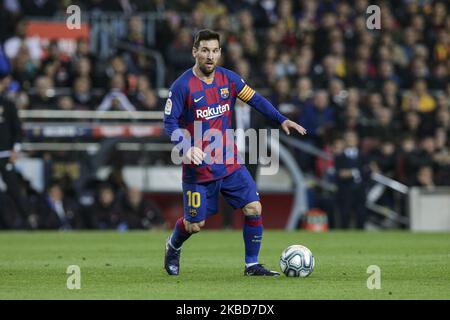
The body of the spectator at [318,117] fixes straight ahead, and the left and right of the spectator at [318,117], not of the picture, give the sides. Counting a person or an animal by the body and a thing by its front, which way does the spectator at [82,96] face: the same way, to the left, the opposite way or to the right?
the same way

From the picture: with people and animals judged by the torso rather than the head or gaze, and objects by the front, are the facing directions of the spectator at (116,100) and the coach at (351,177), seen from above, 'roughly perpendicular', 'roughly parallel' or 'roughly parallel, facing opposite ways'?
roughly parallel

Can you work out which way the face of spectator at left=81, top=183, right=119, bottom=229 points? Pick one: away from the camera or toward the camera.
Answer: toward the camera

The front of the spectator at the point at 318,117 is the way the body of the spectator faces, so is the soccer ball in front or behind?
in front

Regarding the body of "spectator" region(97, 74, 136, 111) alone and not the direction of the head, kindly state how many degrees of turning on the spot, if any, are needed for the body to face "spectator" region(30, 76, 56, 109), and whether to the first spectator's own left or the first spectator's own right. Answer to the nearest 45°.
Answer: approximately 90° to the first spectator's own right

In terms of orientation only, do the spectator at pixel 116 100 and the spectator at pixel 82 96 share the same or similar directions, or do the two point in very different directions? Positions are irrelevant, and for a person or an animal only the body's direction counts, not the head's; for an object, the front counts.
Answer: same or similar directions

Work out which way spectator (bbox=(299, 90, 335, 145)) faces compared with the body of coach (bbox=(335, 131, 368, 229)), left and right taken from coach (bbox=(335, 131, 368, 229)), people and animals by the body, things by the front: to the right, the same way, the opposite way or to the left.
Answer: the same way

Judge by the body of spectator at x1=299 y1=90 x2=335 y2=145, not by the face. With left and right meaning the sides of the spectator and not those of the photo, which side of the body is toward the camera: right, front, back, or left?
front

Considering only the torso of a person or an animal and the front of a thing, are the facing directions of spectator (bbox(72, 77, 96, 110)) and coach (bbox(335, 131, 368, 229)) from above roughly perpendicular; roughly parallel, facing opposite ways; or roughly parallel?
roughly parallel

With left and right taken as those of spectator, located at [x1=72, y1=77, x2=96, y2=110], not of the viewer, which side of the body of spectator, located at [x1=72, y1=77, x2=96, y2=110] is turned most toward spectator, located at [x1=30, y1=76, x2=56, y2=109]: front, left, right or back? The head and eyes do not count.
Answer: right

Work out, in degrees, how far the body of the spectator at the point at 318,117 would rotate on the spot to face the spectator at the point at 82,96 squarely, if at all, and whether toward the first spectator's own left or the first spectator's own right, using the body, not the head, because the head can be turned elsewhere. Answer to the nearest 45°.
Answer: approximately 90° to the first spectator's own right

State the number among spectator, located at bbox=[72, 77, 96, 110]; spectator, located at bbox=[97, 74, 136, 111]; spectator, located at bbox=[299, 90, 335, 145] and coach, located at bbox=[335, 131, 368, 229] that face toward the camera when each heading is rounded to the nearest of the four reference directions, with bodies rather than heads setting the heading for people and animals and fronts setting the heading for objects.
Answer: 4

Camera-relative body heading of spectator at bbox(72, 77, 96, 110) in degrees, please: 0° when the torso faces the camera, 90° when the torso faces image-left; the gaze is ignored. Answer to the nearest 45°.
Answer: approximately 0°
